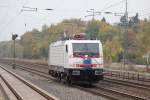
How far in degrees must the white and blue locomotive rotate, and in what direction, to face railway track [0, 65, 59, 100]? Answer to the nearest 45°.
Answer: approximately 45° to its right

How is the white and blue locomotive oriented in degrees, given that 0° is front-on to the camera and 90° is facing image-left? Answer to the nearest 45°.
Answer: approximately 0°
